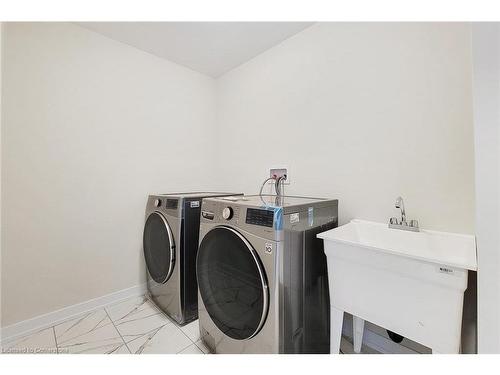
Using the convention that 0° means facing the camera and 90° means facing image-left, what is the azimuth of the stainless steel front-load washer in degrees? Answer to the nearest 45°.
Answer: approximately 45°

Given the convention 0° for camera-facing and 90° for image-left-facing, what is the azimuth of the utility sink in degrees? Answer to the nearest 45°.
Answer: approximately 45°

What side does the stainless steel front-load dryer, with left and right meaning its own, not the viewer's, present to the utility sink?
left

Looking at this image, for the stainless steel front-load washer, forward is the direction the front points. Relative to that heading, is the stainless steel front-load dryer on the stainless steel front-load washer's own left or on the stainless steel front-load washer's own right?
on the stainless steel front-load washer's own right

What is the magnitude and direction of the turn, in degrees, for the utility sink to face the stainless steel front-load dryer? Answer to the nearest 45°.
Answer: approximately 45° to its right

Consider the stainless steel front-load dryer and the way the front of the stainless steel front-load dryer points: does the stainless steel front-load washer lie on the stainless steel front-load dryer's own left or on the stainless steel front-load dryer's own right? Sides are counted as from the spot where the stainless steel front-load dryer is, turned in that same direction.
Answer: on the stainless steel front-load dryer's own left

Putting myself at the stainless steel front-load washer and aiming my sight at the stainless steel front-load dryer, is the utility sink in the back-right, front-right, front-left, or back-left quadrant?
back-right

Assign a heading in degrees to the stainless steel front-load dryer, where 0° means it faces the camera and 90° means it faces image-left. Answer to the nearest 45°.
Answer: approximately 45°
